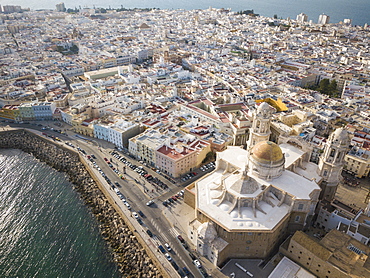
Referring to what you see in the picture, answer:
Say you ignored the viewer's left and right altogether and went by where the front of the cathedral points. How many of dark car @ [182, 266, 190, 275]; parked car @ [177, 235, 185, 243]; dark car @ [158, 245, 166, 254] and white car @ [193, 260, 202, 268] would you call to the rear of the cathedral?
4

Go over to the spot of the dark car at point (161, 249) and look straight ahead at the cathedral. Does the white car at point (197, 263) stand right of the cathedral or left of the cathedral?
right

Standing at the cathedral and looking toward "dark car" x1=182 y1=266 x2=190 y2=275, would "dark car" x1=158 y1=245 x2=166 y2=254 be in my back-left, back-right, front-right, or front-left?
front-right

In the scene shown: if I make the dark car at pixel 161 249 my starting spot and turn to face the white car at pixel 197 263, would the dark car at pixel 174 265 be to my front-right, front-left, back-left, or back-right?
front-right

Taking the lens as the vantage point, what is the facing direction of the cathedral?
facing away from the viewer and to the right of the viewer

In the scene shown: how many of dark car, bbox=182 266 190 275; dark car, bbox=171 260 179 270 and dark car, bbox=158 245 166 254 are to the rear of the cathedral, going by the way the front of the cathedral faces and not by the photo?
3

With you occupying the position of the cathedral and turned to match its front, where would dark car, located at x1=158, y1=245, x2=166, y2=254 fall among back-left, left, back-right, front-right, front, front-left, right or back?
back

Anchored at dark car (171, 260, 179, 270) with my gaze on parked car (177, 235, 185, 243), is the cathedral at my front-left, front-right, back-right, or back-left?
front-right

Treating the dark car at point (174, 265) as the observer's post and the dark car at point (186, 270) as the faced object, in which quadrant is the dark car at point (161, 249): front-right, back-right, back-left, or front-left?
back-left

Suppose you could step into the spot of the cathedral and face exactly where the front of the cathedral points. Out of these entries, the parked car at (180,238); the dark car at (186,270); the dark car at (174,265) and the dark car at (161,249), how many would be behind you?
4

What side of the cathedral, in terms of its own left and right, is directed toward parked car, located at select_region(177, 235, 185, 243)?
back

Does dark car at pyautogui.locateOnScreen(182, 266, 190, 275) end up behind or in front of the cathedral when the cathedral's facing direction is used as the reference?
behind

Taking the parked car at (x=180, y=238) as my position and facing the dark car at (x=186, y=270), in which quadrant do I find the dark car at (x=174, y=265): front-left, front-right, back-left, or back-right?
front-right

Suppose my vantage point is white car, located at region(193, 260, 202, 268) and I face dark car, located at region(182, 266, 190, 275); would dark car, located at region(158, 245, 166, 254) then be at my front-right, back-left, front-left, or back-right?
front-right

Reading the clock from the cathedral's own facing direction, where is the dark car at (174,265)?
The dark car is roughly at 6 o'clock from the cathedral.
